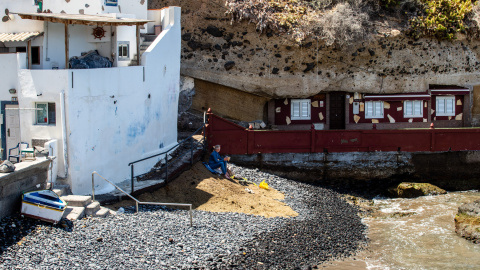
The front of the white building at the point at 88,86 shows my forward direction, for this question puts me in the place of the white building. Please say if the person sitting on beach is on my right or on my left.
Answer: on my left

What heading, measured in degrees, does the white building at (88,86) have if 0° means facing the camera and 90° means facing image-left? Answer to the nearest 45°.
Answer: approximately 0°

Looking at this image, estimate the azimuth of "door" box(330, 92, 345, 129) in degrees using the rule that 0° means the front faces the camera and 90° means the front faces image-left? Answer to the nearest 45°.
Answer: approximately 0°

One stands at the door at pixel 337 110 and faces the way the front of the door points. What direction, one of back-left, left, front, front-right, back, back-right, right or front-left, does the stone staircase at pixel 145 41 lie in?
front-right

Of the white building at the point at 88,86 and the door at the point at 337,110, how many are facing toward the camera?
2

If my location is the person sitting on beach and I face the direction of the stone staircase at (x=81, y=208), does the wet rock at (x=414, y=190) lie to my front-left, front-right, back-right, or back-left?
back-left

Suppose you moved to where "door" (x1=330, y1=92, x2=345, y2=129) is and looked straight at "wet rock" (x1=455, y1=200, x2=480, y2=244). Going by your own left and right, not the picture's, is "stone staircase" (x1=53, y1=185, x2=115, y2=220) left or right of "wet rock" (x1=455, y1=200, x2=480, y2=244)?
right

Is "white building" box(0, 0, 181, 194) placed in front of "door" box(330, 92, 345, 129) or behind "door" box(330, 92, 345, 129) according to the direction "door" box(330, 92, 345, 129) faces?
in front
